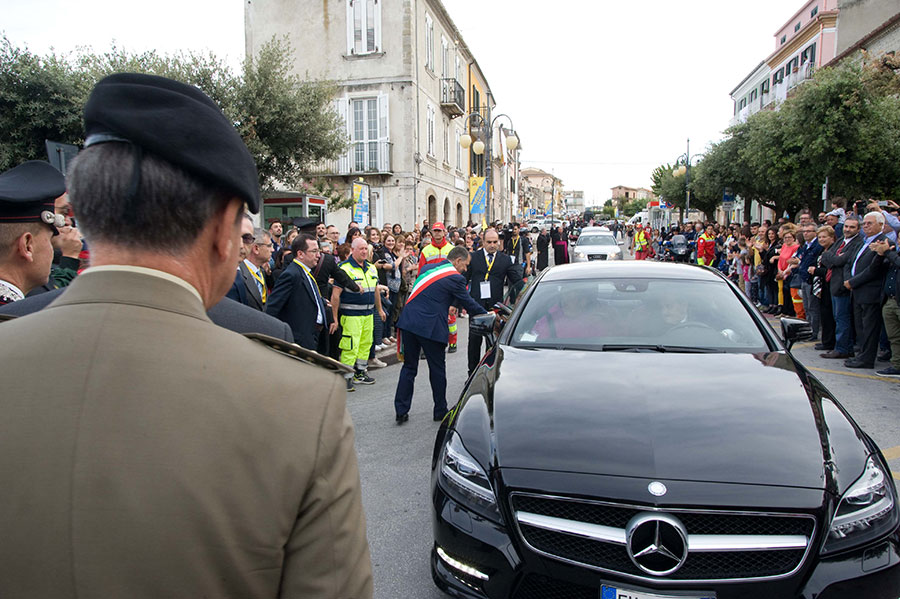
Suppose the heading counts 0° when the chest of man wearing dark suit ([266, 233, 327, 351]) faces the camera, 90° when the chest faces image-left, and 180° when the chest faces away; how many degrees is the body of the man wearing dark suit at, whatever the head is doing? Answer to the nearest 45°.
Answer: approximately 270°

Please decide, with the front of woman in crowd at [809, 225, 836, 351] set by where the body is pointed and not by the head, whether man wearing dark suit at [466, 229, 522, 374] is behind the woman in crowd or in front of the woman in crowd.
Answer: in front

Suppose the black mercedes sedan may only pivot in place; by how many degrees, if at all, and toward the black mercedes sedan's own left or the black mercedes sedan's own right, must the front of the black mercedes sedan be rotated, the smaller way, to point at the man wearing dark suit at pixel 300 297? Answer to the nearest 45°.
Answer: approximately 135° to the black mercedes sedan's own right

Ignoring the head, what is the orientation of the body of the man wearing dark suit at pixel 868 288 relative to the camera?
to the viewer's left

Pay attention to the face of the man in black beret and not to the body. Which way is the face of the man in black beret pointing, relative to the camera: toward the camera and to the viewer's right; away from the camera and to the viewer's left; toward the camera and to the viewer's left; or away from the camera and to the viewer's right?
away from the camera and to the viewer's right

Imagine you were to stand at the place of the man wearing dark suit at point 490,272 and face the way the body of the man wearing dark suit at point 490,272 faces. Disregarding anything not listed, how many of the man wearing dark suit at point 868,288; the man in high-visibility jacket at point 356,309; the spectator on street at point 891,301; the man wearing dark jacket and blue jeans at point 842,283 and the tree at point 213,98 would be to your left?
3

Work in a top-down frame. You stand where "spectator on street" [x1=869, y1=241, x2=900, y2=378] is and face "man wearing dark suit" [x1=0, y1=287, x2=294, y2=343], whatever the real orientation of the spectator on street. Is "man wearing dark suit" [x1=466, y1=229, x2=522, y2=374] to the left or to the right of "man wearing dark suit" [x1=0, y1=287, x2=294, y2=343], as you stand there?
right

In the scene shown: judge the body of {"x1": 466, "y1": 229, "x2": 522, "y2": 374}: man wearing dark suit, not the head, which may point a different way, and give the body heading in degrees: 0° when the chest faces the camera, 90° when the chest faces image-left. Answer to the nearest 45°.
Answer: approximately 0°

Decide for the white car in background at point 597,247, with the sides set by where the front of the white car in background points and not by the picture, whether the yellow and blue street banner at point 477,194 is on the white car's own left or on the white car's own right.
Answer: on the white car's own right

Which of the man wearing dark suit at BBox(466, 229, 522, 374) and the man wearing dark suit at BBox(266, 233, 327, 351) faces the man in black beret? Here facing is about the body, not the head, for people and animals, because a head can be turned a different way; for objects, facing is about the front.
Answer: the man wearing dark suit at BBox(466, 229, 522, 374)

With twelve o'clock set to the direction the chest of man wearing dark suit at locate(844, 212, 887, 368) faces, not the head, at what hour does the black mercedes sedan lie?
The black mercedes sedan is roughly at 9 o'clock from the man wearing dark suit.

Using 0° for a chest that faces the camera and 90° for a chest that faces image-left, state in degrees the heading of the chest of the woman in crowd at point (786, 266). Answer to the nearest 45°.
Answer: approximately 45°

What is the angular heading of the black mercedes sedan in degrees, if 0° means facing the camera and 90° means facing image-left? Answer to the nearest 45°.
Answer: approximately 0°

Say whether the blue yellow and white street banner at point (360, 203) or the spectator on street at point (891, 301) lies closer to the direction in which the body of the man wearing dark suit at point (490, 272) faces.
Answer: the spectator on street
